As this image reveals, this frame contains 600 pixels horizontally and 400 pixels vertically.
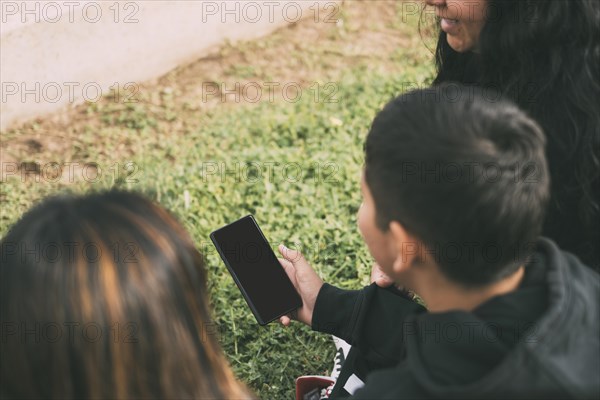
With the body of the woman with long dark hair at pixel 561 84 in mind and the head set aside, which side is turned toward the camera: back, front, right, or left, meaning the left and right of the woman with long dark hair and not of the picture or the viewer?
left
